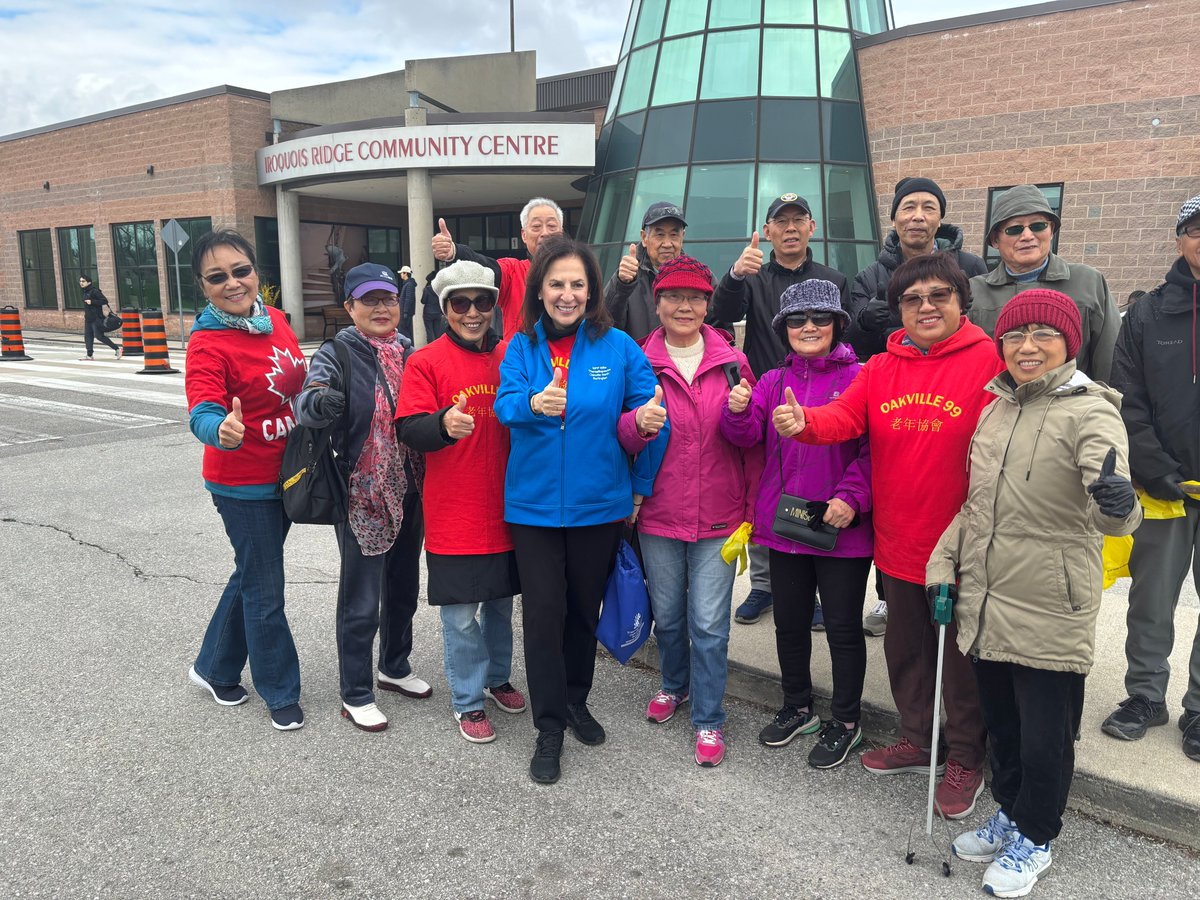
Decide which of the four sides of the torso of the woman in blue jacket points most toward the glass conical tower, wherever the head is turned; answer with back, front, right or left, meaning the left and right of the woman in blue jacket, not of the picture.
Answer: back

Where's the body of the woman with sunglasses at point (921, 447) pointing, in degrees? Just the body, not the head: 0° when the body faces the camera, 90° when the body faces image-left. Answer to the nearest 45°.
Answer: approximately 0°

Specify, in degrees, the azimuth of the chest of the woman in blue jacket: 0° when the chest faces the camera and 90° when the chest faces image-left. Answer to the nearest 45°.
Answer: approximately 0°

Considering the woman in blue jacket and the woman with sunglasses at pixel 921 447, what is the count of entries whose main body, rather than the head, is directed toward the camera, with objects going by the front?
2

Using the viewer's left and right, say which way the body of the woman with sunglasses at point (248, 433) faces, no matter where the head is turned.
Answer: facing the viewer and to the right of the viewer

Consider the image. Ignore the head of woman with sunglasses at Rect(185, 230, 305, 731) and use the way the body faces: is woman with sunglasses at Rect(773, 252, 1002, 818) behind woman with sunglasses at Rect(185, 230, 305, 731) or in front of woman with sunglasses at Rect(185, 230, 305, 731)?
in front

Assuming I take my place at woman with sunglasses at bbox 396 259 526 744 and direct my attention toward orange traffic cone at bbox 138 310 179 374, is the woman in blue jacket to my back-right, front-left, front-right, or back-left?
back-right

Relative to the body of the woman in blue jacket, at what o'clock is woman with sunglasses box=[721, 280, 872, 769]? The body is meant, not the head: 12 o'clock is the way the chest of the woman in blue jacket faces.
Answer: The woman with sunglasses is roughly at 9 o'clock from the woman in blue jacket.

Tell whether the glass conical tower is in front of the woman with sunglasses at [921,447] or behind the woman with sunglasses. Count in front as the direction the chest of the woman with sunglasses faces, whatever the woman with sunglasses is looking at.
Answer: behind

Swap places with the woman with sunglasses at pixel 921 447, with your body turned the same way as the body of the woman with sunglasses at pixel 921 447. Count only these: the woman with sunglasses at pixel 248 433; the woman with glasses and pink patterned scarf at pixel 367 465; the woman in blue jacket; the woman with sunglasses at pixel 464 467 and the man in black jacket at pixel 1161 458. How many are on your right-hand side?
4
